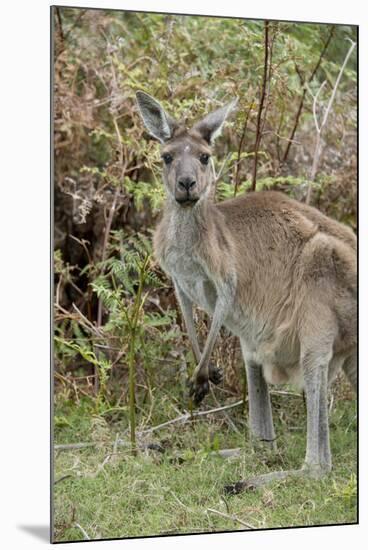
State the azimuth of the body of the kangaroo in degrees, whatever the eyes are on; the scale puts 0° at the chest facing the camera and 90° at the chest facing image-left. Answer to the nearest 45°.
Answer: approximately 45°
